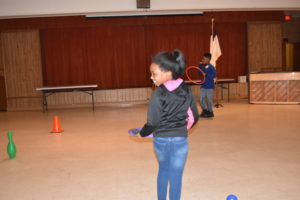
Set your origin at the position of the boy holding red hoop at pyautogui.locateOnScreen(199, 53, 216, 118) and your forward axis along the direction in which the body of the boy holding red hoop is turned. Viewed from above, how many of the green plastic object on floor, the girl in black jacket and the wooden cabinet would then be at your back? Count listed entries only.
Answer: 1

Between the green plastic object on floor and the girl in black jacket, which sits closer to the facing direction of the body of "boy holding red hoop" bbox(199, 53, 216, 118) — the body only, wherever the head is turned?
the green plastic object on floor

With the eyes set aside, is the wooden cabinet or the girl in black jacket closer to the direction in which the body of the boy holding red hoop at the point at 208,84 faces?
the girl in black jacket

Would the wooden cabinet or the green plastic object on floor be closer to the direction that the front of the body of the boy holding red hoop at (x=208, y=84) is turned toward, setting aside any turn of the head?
the green plastic object on floor

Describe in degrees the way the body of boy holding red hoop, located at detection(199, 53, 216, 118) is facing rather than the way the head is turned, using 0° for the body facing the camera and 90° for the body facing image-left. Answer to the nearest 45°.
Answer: approximately 45°

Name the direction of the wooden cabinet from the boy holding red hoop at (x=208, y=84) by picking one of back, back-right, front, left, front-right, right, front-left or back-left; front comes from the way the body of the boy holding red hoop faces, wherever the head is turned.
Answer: back

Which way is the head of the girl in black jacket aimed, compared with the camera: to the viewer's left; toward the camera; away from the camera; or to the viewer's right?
to the viewer's left

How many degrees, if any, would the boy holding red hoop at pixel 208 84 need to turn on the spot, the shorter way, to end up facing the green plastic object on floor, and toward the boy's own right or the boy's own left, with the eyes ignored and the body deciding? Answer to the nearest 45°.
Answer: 0° — they already face it
